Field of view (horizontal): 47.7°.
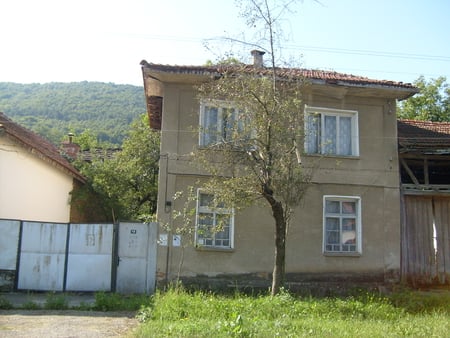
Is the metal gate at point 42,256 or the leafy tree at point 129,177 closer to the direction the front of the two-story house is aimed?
the metal gate

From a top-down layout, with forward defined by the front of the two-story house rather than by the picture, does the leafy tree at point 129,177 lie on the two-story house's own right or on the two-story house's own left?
on the two-story house's own right

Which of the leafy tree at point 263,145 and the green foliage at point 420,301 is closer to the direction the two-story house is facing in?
the leafy tree

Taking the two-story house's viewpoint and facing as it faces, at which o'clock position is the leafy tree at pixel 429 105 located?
The leafy tree is roughly at 7 o'clock from the two-story house.

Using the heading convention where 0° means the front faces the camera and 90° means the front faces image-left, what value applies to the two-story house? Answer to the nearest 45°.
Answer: approximately 0°

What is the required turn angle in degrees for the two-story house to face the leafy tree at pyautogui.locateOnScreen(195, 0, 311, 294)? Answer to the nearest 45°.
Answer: approximately 45° to its right

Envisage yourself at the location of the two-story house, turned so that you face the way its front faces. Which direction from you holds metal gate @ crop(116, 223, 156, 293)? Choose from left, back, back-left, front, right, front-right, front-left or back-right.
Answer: right

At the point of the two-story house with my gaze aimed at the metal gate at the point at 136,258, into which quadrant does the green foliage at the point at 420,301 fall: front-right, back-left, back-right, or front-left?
back-left

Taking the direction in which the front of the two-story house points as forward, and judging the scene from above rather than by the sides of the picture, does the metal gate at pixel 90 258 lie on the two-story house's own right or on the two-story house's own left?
on the two-story house's own right

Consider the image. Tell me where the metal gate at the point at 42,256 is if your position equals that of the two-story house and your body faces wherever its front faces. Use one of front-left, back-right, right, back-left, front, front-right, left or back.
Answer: right

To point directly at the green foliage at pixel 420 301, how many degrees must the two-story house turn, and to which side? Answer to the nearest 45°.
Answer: approximately 45° to its left

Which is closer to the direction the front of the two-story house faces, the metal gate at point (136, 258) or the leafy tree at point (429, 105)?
the metal gate
